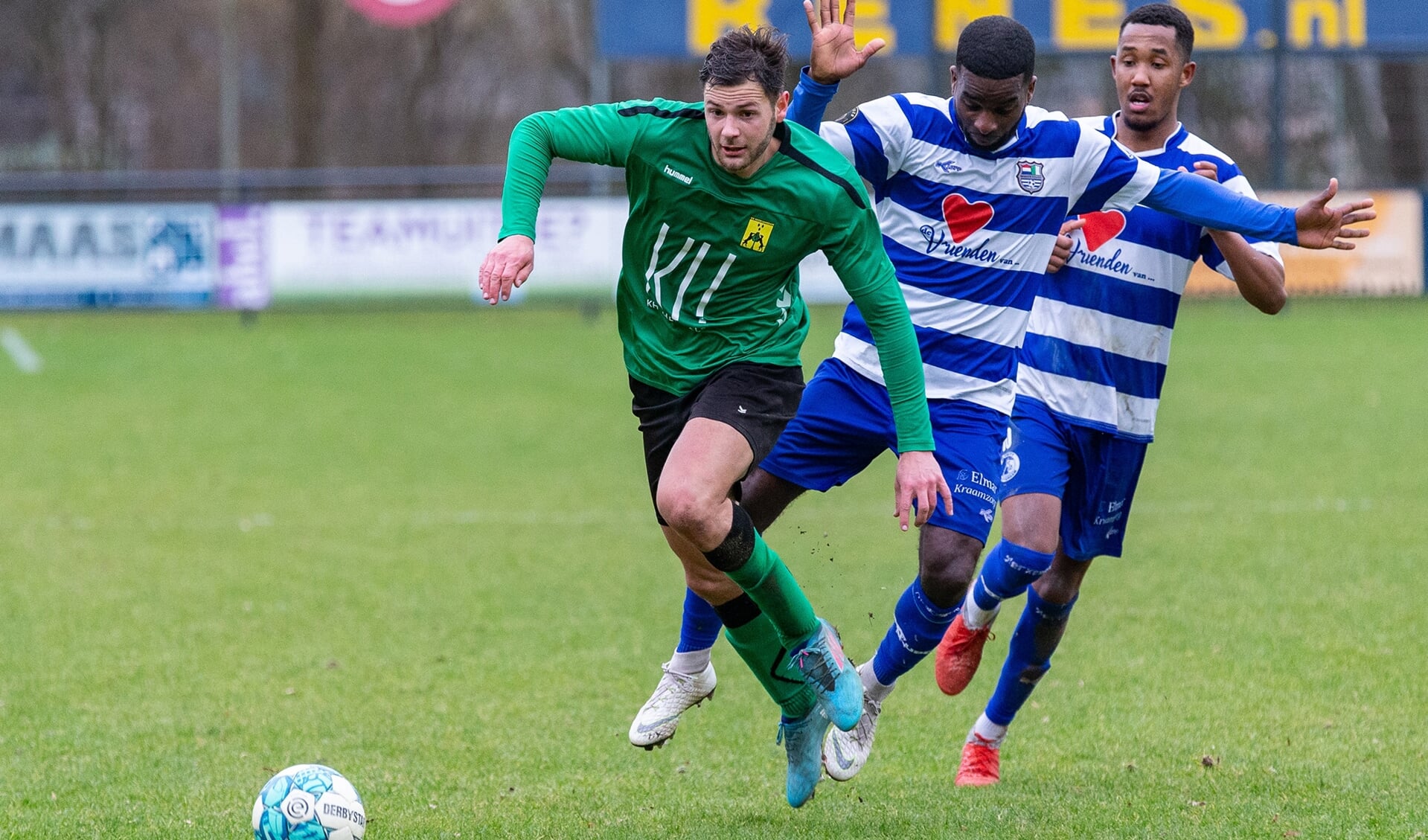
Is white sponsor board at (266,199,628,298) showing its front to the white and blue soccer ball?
yes

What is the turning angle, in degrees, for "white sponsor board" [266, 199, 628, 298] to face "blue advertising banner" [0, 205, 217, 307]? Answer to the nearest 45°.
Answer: approximately 90° to its right

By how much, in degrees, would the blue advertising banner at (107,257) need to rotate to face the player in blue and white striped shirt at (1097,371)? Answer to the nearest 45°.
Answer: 0° — it already faces them
